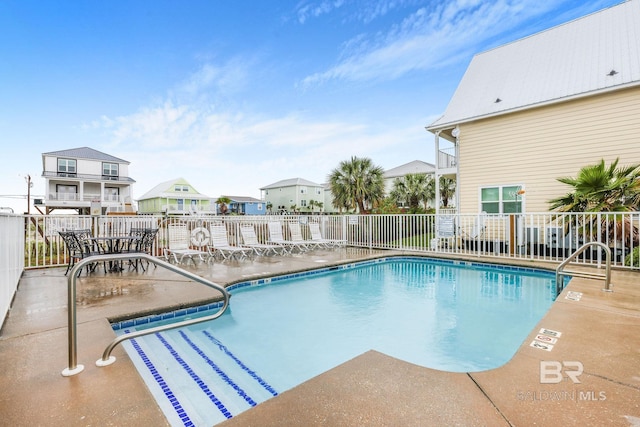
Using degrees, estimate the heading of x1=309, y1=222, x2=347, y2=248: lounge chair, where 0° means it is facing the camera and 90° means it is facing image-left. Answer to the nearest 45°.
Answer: approximately 315°

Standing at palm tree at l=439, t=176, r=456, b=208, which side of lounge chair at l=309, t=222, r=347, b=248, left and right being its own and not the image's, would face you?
left

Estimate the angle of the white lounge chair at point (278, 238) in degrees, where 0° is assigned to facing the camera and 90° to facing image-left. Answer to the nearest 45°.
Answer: approximately 315°

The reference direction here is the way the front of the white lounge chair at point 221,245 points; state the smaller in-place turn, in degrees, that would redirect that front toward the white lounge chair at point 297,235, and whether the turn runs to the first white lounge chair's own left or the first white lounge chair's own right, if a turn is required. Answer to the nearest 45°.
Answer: approximately 90° to the first white lounge chair's own left

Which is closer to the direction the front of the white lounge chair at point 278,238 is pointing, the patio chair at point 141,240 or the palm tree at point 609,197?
the palm tree

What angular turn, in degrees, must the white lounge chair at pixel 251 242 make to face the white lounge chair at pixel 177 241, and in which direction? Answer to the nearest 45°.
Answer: approximately 90° to its right

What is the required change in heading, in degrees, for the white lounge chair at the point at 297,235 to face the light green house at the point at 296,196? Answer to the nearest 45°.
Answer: approximately 135° to its left

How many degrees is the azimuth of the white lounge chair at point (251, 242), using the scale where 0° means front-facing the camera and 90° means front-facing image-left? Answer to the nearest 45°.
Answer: approximately 315°

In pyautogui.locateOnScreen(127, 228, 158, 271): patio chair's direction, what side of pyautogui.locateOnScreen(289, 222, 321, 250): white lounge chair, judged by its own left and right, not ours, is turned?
right

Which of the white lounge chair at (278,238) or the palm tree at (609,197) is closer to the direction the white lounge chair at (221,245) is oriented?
the palm tree

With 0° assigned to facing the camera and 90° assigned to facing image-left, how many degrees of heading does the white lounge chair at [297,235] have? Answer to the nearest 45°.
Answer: approximately 315°

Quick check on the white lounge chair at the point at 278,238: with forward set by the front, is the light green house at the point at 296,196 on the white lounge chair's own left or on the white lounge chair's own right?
on the white lounge chair's own left
